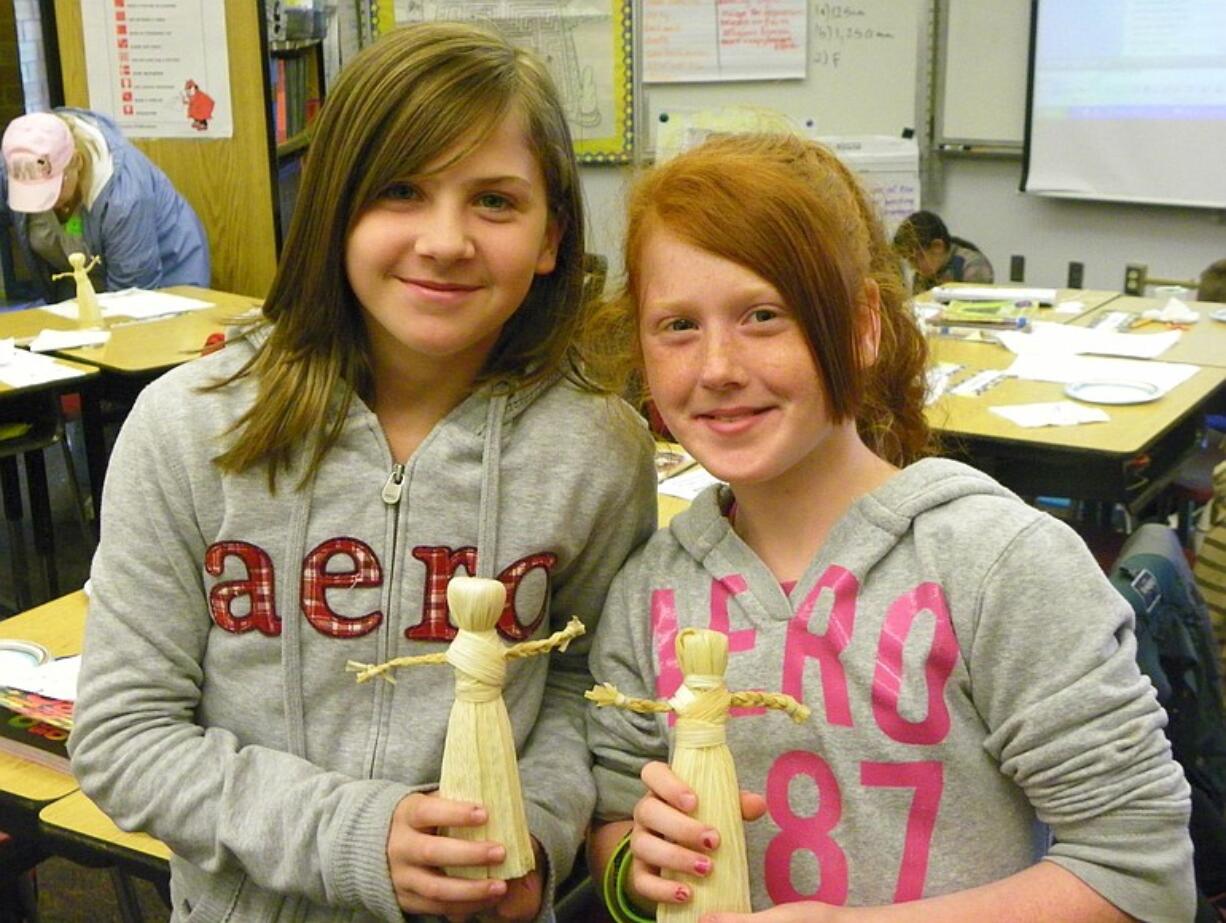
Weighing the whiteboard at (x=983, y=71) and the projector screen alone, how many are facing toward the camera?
2

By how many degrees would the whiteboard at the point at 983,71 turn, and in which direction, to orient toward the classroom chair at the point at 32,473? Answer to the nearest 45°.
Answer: approximately 45° to its right

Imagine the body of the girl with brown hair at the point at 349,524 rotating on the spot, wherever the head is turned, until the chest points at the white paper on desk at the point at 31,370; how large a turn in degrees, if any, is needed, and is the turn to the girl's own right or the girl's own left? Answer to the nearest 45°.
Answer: approximately 180°

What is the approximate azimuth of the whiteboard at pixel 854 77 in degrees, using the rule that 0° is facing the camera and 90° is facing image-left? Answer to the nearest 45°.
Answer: approximately 0°

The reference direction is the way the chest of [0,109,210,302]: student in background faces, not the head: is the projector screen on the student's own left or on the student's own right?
on the student's own left

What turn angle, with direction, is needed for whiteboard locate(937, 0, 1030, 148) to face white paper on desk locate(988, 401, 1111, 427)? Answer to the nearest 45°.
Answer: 0° — it already faces it
